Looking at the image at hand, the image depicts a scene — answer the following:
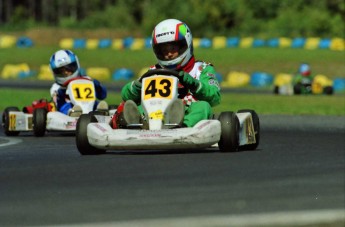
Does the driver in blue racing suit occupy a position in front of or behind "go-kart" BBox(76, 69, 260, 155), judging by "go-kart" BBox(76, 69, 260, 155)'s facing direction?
behind

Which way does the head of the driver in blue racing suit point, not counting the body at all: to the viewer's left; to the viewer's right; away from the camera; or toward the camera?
toward the camera

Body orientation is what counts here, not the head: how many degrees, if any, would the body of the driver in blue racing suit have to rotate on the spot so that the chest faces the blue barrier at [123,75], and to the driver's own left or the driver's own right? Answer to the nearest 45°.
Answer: approximately 135° to the driver's own left

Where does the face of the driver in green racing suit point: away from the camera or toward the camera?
toward the camera

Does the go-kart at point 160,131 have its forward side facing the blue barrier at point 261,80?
no

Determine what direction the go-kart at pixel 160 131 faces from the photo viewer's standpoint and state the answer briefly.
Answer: facing the viewer

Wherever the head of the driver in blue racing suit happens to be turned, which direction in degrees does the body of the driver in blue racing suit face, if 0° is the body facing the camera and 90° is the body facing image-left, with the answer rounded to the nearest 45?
approximately 315°

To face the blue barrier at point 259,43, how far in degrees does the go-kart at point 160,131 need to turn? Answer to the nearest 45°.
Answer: approximately 180°

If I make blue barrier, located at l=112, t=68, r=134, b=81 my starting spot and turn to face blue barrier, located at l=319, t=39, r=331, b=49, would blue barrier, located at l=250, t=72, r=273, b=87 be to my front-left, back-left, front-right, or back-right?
front-right

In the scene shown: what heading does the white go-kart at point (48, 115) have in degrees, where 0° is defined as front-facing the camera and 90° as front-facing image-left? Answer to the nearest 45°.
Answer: approximately 315°

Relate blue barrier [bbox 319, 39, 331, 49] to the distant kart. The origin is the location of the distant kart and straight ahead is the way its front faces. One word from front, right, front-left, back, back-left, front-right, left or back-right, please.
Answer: back

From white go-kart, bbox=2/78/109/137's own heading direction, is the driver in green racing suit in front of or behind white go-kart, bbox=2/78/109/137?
in front

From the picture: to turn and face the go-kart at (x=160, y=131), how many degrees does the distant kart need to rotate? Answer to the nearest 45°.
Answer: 0° — it already faces it
